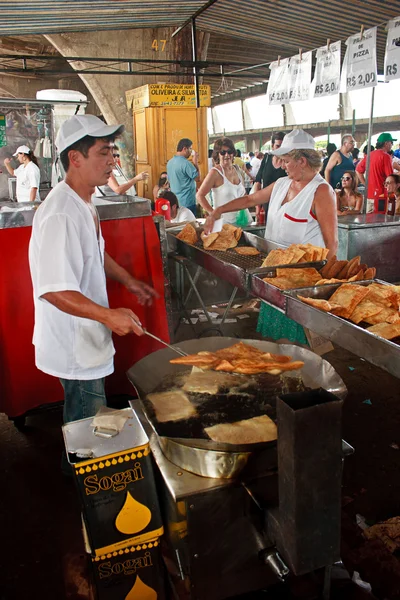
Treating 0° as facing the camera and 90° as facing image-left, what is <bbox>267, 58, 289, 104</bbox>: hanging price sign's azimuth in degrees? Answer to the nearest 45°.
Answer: approximately 0°

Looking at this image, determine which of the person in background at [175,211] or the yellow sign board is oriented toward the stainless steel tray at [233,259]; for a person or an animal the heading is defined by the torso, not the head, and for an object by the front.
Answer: the yellow sign board

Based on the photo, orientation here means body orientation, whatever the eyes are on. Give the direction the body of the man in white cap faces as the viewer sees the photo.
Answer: to the viewer's right

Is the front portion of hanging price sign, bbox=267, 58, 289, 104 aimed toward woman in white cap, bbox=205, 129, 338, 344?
yes

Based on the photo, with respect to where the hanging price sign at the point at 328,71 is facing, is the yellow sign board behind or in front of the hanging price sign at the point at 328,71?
behind

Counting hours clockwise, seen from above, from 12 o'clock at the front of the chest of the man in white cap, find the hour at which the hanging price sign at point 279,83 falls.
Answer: The hanging price sign is roughly at 10 o'clock from the man in white cap.

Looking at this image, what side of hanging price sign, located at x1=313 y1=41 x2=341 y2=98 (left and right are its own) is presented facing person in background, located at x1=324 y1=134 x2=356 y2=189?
back

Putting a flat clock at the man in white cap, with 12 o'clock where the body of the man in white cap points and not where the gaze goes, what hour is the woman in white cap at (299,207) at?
The woman in white cap is roughly at 11 o'clock from the man in white cap.

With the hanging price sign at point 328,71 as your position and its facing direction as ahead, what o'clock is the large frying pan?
The large frying pan is roughly at 12 o'clock from the hanging price sign.

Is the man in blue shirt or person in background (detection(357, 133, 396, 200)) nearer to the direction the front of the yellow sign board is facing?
the man in blue shirt
